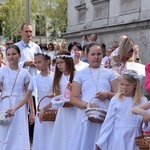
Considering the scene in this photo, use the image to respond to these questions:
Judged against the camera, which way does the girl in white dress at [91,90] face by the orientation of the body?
toward the camera

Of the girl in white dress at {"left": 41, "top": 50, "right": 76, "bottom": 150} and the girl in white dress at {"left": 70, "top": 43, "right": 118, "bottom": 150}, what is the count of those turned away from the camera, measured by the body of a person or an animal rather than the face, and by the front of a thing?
0

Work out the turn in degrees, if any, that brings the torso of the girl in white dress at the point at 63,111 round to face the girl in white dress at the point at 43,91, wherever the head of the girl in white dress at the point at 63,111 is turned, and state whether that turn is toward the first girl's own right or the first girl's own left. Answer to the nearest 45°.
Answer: approximately 90° to the first girl's own right

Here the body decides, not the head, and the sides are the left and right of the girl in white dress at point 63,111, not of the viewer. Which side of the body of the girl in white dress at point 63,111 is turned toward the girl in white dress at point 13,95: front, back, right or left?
right

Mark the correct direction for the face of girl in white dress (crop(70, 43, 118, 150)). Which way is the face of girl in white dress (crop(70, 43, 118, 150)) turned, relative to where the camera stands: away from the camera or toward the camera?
toward the camera

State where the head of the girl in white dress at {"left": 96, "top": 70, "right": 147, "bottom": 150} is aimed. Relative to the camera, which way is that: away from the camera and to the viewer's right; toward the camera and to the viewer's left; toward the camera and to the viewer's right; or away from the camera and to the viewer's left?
toward the camera and to the viewer's left

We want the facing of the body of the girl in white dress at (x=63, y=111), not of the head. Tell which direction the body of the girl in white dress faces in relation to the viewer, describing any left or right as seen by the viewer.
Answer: facing the viewer and to the left of the viewer

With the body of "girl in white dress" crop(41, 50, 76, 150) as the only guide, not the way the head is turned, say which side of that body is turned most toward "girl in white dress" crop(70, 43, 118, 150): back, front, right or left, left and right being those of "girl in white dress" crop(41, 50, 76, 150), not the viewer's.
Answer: left

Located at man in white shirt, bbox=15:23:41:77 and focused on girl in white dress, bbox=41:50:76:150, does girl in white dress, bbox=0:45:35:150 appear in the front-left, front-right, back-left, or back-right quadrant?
front-right

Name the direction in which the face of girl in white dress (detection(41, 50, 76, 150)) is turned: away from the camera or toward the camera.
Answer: toward the camera
